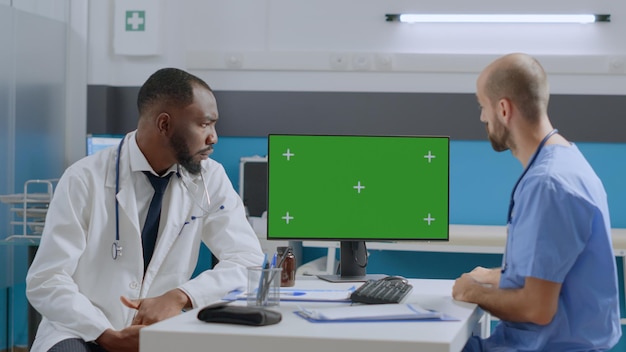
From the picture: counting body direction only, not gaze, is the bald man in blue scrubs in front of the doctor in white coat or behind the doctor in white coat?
in front

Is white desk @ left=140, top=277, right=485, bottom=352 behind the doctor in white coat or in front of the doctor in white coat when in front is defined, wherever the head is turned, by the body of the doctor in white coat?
in front

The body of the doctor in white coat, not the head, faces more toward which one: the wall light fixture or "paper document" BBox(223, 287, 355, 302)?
the paper document

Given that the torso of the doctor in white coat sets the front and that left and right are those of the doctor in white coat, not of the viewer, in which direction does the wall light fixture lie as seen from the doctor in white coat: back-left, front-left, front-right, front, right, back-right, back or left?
left

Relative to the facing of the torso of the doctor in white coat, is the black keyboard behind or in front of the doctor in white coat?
in front

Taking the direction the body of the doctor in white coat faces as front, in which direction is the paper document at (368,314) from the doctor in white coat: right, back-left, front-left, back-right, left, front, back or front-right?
front

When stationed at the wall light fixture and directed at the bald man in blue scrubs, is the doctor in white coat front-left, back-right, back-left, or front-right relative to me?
front-right

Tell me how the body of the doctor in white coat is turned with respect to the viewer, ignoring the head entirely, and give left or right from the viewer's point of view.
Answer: facing the viewer and to the right of the viewer

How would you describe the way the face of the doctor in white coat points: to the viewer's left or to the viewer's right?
to the viewer's right
